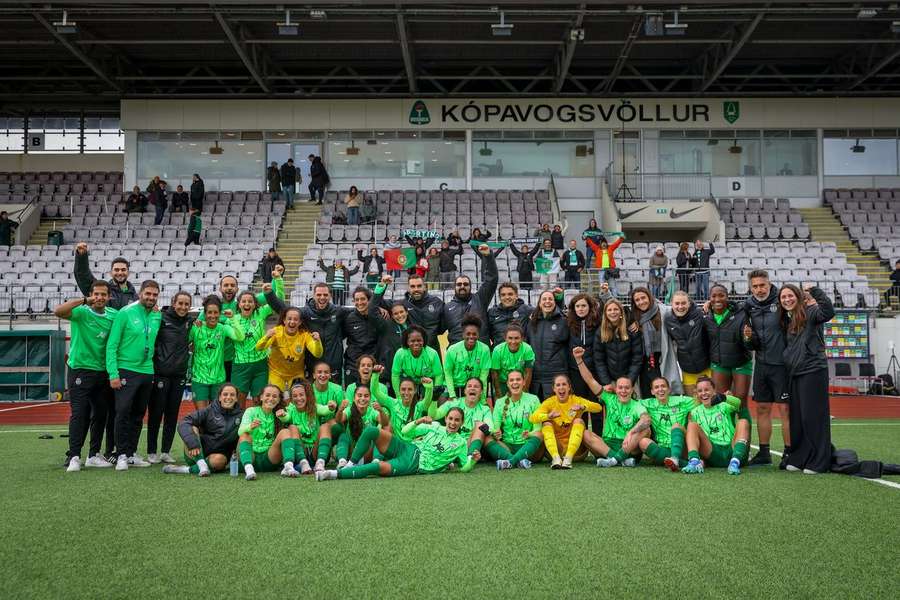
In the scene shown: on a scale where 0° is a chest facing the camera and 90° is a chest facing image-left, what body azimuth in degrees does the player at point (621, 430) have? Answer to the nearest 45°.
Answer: approximately 0°

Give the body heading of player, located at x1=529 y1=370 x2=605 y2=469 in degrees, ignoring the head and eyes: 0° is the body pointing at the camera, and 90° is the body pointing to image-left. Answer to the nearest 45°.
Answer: approximately 0°

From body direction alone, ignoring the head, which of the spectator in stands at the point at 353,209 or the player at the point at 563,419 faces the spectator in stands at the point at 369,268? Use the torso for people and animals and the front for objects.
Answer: the spectator in stands at the point at 353,209

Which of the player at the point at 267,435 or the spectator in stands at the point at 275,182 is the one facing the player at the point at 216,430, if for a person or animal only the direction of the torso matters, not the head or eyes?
the spectator in stands

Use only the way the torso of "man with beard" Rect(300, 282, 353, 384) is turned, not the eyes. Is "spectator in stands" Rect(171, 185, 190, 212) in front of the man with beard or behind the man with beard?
behind

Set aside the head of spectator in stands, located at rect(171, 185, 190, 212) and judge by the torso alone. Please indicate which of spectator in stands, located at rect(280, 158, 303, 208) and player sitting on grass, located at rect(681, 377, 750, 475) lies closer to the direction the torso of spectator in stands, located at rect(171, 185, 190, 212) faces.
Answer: the player sitting on grass

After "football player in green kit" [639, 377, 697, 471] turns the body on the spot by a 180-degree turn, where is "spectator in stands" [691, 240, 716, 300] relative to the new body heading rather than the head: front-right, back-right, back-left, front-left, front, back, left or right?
front

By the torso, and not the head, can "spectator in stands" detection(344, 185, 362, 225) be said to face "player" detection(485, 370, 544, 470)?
yes
